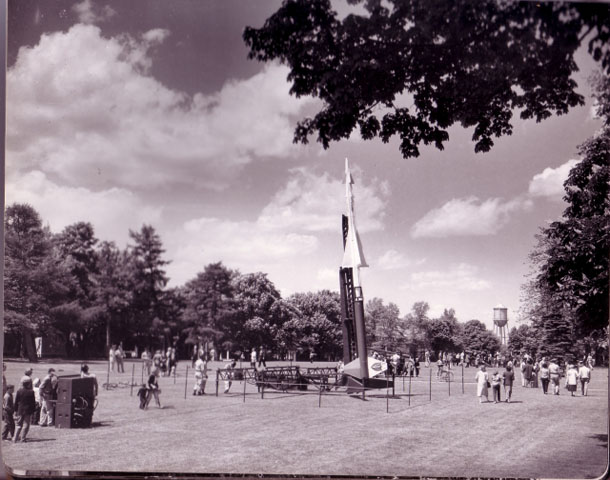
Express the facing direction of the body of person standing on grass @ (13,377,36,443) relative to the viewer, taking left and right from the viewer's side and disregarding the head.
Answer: facing away from the viewer and to the right of the viewer
